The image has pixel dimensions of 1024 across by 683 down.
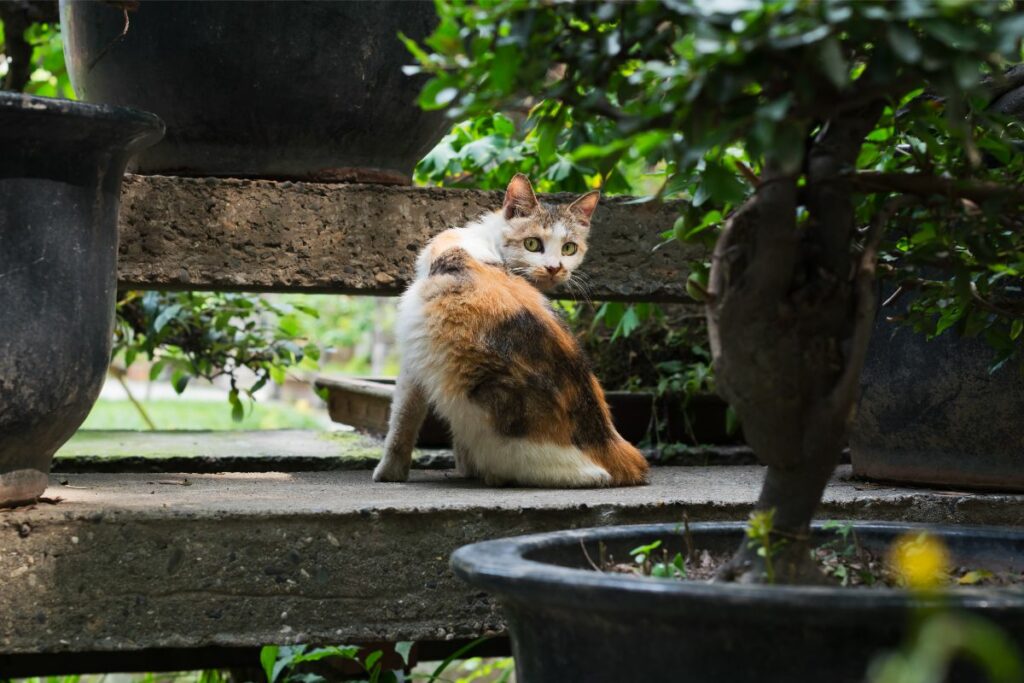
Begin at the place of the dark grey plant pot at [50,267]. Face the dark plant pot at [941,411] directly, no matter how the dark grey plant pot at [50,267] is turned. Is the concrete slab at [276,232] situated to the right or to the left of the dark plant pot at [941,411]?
left

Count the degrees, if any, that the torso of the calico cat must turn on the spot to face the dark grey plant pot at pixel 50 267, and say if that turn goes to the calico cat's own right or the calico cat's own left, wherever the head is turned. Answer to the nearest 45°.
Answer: approximately 45° to the calico cat's own left

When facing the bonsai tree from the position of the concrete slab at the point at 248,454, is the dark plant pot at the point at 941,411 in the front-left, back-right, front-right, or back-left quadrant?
front-left
